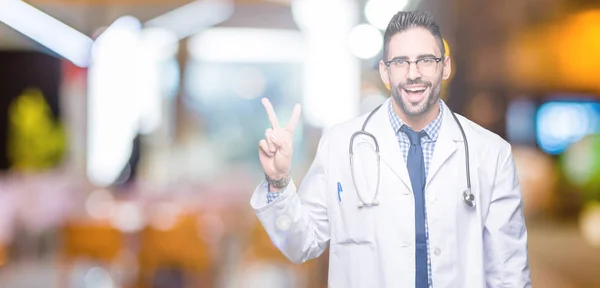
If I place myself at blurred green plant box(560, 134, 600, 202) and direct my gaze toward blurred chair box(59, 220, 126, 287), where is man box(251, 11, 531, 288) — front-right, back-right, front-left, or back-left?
front-left

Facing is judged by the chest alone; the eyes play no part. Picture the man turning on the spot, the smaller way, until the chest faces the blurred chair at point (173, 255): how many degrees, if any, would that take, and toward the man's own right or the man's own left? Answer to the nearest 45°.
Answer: approximately 135° to the man's own right

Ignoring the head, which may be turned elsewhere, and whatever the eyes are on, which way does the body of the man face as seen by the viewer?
toward the camera

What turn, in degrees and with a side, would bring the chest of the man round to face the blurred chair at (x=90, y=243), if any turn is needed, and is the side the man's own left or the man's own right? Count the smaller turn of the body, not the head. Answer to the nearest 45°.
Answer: approximately 135° to the man's own right

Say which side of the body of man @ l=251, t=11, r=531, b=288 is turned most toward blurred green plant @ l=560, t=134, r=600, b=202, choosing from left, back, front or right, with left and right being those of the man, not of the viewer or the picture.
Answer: back

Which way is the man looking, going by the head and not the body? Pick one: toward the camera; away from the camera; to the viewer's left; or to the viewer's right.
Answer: toward the camera
